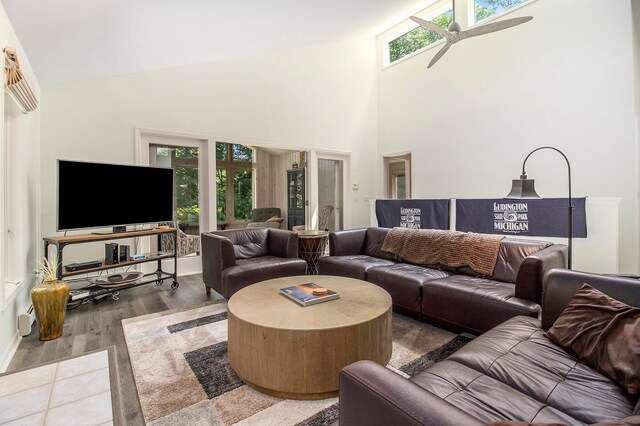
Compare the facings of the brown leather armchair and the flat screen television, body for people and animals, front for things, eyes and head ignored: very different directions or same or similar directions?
same or similar directions

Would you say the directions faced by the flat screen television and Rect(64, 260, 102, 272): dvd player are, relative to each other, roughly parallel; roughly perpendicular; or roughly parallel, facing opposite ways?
roughly parallel

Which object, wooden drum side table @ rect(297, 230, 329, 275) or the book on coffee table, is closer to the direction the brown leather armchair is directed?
the book on coffee table

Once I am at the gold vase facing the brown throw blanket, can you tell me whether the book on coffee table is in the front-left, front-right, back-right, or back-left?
front-right

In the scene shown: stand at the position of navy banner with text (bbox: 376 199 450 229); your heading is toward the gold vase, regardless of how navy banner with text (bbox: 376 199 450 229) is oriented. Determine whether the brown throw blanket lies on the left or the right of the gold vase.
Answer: left

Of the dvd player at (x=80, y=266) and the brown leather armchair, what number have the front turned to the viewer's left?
0

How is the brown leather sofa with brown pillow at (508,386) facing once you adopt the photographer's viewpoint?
facing away from the viewer and to the left of the viewer

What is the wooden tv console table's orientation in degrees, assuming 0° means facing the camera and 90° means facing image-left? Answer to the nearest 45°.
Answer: approximately 315°

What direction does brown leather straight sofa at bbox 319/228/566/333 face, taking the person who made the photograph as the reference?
facing the viewer and to the left of the viewer

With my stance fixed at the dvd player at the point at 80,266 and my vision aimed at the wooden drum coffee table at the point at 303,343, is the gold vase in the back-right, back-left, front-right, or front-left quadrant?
front-right

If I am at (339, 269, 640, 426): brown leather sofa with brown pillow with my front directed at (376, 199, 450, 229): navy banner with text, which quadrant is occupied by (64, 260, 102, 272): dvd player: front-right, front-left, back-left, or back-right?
front-left

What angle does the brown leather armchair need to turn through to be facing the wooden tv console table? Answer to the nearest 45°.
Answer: approximately 135° to its right

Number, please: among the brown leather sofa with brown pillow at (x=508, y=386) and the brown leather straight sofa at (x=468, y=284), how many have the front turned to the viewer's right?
0

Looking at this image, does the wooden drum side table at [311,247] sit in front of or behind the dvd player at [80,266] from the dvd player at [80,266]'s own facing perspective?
in front

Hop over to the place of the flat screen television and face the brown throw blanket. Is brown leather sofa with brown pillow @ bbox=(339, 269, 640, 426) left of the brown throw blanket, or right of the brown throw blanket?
right

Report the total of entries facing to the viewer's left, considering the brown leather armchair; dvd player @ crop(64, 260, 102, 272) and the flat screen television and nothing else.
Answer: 0

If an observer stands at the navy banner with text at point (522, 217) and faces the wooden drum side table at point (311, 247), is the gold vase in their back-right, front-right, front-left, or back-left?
front-left
